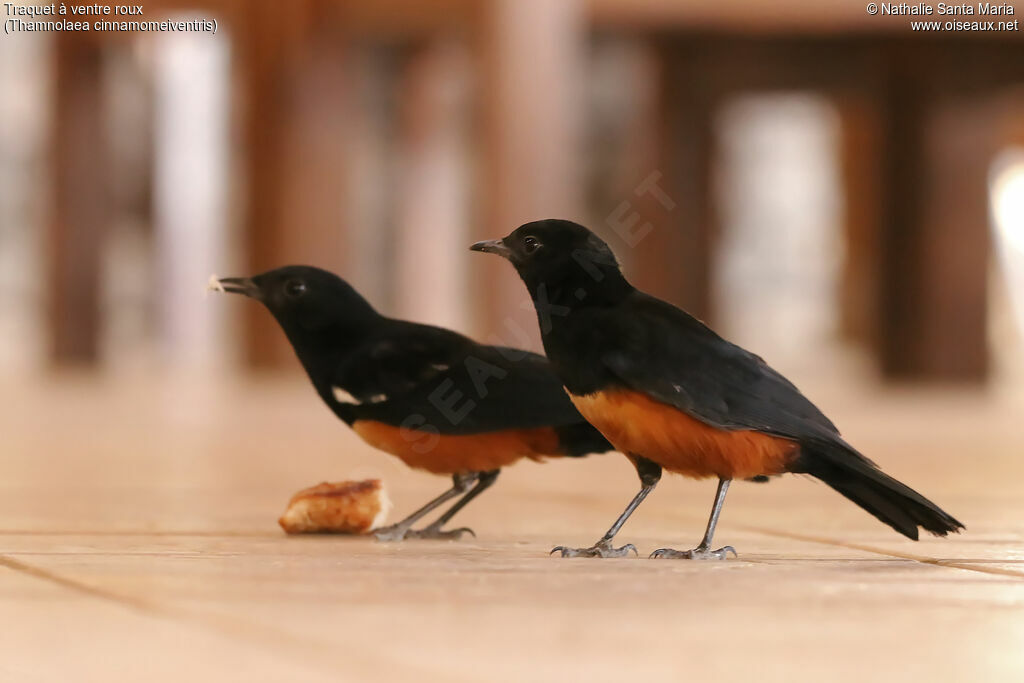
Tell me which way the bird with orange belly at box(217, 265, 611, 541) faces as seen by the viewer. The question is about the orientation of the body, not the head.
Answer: to the viewer's left

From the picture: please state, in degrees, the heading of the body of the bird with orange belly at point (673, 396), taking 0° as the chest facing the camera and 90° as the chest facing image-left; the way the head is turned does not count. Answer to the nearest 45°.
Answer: approximately 90°

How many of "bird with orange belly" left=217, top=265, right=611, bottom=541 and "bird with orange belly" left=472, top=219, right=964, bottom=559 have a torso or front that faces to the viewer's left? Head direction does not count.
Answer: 2
